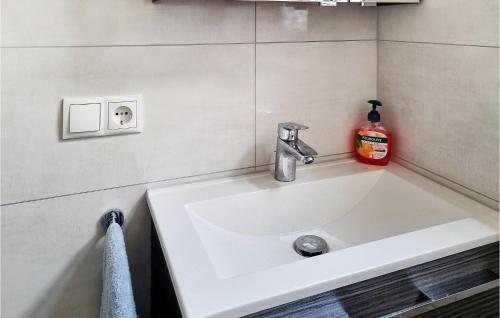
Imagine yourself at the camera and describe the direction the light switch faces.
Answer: facing the viewer

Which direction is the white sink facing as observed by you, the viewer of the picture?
facing the viewer and to the right of the viewer

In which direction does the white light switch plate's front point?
toward the camera

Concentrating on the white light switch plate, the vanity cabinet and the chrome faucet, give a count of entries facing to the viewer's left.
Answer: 0
